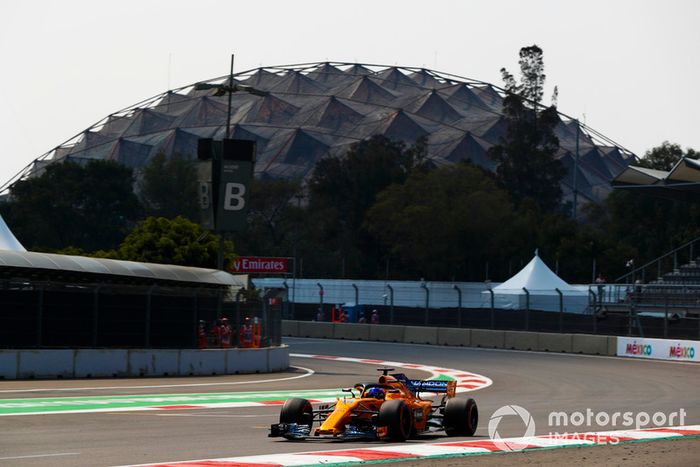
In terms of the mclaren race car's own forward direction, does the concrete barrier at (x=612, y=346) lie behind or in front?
behind

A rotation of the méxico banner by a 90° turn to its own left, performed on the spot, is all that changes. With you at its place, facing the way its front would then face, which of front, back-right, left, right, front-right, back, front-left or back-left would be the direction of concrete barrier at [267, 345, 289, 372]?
back-right

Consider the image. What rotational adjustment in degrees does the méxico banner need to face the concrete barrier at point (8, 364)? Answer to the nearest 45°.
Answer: approximately 45° to its right

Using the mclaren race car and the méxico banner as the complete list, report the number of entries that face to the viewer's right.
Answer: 0

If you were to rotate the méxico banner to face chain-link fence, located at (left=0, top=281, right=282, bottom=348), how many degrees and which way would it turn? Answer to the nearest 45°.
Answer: approximately 45° to its right

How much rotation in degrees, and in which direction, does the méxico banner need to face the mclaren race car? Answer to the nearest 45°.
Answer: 0° — it already faces it

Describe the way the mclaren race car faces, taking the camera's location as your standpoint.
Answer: facing the viewer and to the left of the viewer

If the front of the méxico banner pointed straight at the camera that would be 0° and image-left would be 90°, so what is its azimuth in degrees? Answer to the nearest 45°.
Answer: approximately 0°

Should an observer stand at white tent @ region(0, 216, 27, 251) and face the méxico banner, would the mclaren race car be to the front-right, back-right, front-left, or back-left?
front-right
